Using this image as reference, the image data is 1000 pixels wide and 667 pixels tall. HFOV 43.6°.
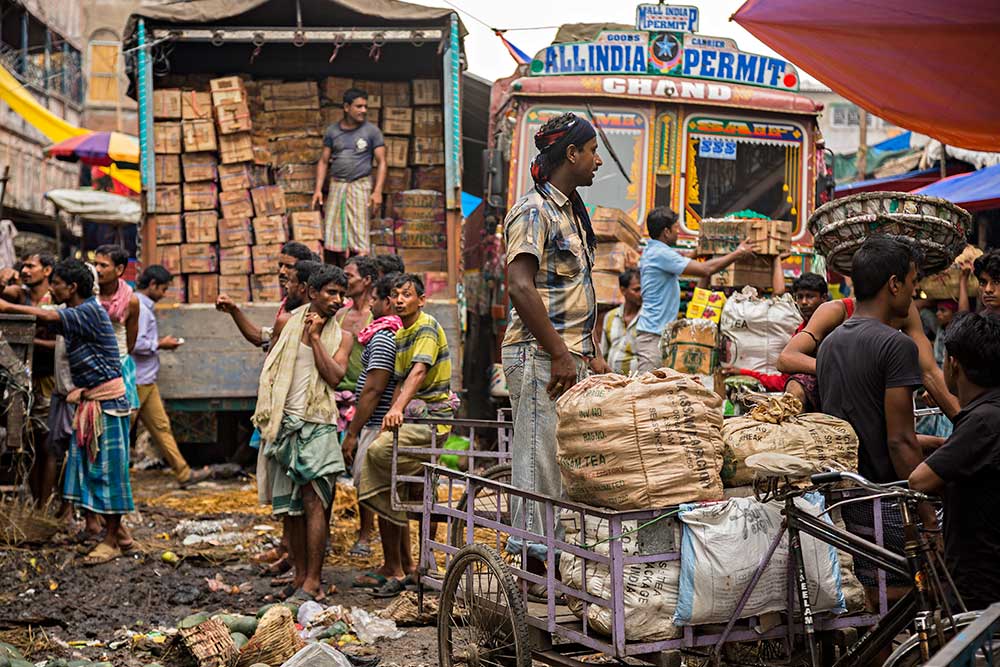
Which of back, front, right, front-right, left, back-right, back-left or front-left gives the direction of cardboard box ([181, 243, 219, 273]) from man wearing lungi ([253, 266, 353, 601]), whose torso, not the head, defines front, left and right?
back

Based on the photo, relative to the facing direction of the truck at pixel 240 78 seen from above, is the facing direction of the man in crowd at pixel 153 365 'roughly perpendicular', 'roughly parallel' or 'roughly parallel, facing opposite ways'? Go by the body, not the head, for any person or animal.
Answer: roughly perpendicular

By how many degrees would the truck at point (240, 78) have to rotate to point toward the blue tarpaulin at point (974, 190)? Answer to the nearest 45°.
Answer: approximately 90° to its right

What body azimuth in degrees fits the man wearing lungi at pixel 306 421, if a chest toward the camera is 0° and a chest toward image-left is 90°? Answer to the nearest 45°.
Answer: approximately 0°

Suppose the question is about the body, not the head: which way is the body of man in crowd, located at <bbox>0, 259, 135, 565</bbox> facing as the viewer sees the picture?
to the viewer's left
